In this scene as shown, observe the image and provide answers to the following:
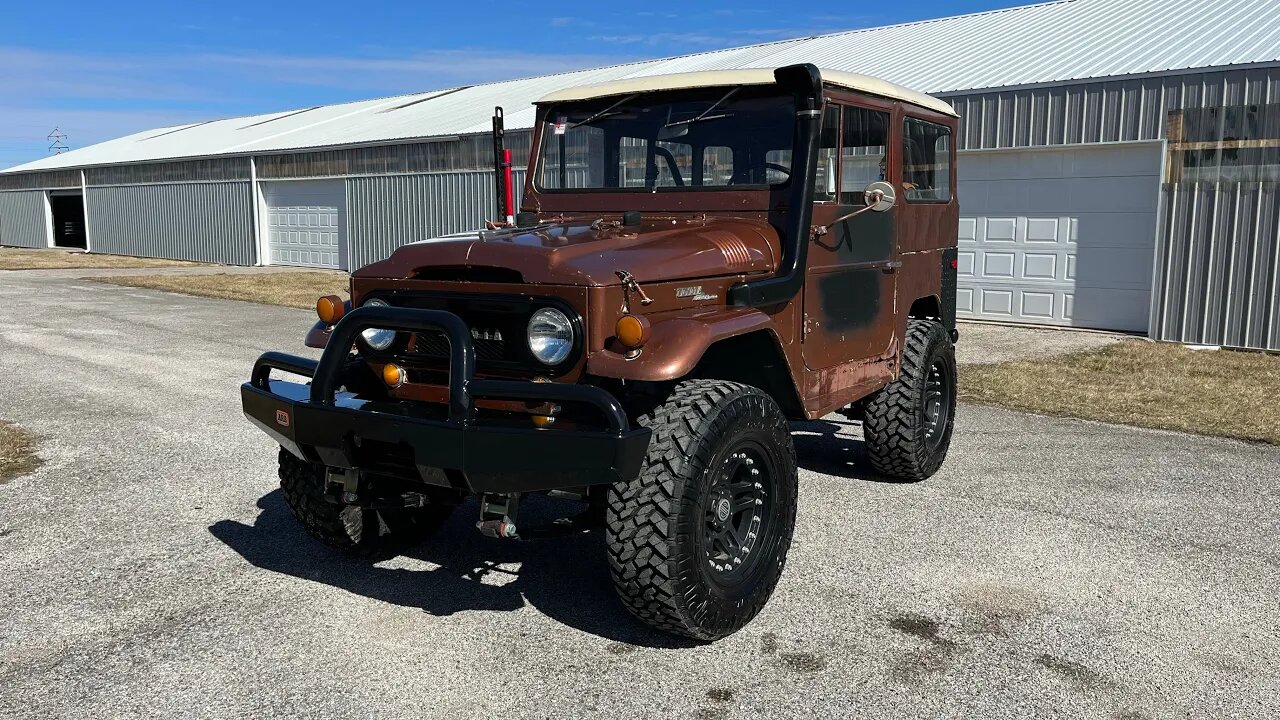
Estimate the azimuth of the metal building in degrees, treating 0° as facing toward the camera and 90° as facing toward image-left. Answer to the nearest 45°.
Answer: approximately 45°

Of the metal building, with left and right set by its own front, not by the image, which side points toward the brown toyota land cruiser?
front

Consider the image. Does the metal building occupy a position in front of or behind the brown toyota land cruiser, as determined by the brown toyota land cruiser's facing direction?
behind

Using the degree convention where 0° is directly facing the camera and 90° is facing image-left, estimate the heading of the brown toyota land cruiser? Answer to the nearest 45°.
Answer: approximately 45°

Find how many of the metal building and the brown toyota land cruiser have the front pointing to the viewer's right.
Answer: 0
